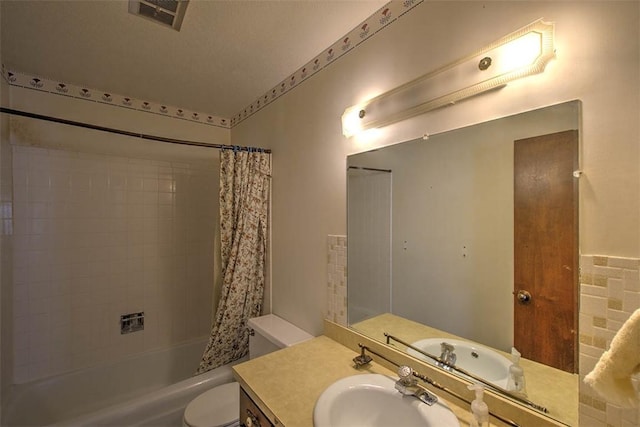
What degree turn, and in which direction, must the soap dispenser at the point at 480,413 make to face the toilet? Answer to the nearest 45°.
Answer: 0° — it already faces it

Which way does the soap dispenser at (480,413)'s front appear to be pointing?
to the viewer's left

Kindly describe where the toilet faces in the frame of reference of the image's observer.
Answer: facing the viewer and to the left of the viewer

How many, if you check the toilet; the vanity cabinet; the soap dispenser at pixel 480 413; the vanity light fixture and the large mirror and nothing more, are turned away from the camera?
0

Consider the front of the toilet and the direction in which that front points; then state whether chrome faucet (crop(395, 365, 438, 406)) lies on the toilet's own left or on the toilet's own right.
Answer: on the toilet's own left

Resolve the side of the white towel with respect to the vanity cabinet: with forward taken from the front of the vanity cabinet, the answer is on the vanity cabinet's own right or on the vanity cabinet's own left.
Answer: on the vanity cabinet's own left
